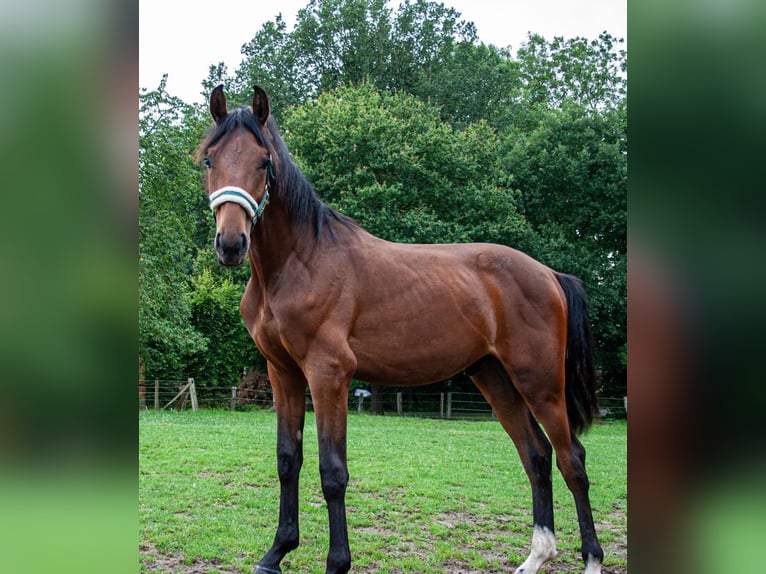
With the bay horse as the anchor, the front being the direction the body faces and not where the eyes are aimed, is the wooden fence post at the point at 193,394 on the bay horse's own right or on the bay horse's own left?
on the bay horse's own right

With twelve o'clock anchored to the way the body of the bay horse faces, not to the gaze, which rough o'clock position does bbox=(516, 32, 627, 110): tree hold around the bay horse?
The tree is roughly at 5 o'clock from the bay horse.

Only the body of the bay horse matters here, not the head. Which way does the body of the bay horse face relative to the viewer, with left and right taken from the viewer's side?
facing the viewer and to the left of the viewer

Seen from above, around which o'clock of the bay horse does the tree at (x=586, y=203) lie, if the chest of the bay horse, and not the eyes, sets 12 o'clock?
The tree is roughly at 5 o'clock from the bay horse.

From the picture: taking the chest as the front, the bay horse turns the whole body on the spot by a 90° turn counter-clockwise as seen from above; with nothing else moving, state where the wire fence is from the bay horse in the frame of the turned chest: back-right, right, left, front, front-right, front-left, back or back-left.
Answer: back-left

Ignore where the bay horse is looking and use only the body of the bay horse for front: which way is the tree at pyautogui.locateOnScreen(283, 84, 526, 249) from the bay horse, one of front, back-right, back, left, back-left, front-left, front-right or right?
back-right
